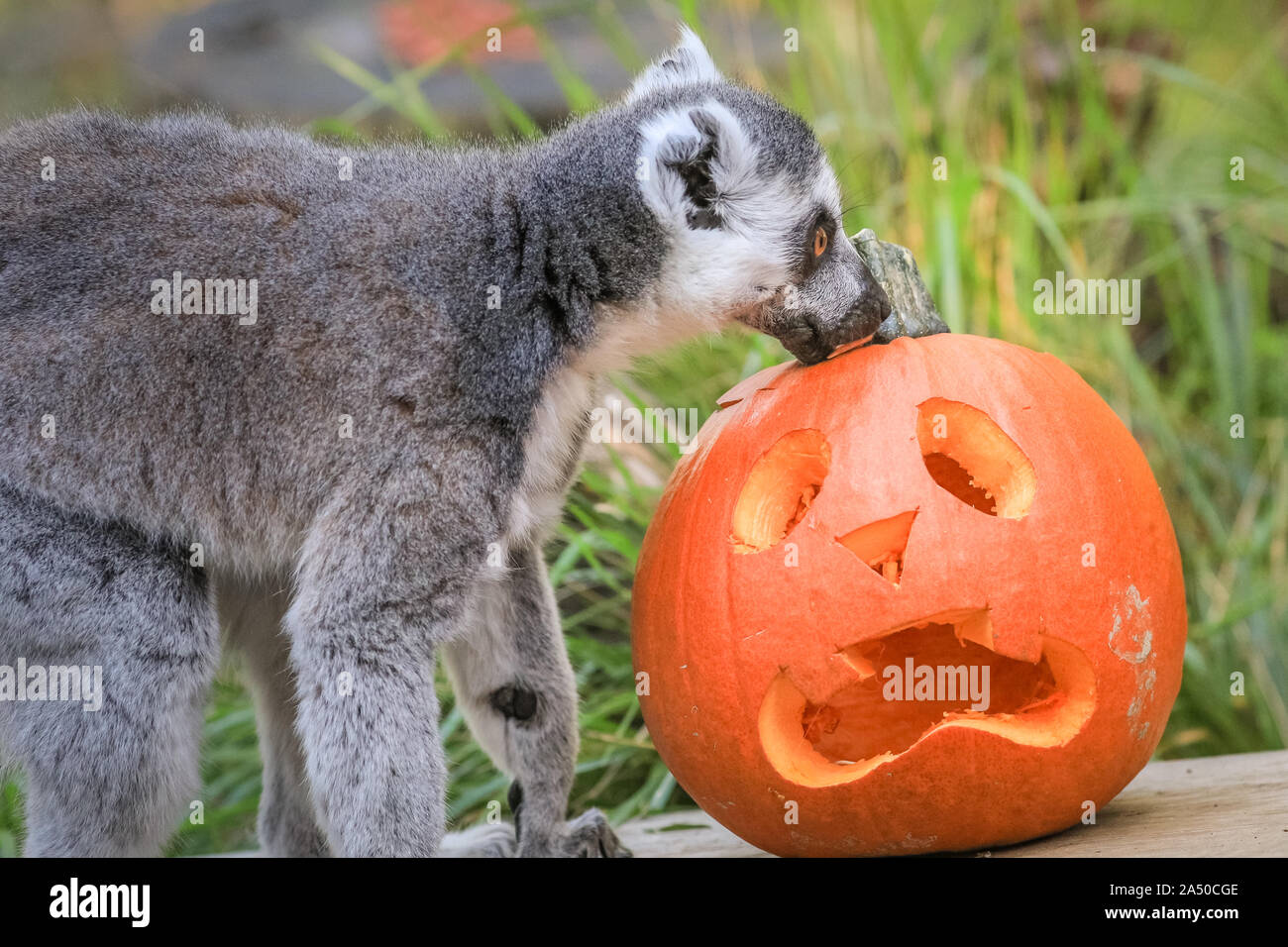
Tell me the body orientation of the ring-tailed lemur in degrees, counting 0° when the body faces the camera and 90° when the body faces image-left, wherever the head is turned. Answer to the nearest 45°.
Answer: approximately 270°
